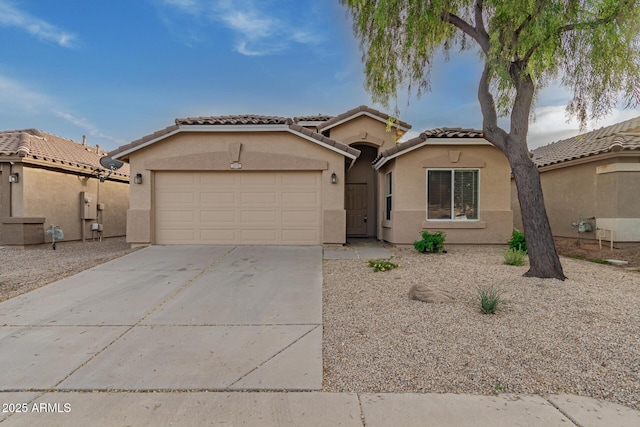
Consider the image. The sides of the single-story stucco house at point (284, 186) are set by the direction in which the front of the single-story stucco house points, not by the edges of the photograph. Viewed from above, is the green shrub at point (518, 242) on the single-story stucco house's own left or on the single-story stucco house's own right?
on the single-story stucco house's own left

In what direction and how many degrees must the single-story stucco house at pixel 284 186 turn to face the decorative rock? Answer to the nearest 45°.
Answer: approximately 45° to its left

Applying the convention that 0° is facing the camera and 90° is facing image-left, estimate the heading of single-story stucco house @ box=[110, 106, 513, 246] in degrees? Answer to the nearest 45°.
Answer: approximately 0°

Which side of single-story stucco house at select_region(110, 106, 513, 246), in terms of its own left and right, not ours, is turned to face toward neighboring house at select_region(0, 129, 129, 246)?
right

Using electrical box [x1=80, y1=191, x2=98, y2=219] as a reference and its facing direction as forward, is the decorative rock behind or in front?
in front

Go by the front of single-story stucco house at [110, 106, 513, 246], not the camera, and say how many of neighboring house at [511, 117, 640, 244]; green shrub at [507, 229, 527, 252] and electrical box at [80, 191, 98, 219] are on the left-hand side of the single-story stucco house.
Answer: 2

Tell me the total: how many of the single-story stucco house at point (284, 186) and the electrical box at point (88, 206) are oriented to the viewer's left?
0

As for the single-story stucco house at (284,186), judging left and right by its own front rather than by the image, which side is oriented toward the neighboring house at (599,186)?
left

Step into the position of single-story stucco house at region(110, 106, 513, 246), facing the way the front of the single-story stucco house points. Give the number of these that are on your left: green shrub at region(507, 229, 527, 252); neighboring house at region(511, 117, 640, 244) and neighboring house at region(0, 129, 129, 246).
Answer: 2

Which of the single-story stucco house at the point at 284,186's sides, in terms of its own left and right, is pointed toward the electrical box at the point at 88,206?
right

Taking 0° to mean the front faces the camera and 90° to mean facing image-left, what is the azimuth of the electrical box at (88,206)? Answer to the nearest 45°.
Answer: approximately 315°
